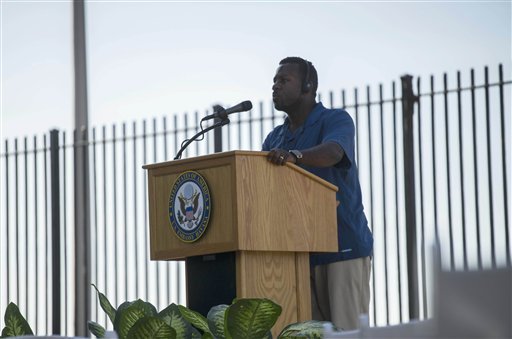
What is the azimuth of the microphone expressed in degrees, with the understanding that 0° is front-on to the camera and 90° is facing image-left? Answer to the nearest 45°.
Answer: approximately 270°

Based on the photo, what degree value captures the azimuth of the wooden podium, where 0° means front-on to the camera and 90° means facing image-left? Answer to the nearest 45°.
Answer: approximately 45°

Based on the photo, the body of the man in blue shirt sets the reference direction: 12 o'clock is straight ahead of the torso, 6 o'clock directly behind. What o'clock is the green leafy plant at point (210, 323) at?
The green leafy plant is roughly at 11 o'clock from the man in blue shirt.

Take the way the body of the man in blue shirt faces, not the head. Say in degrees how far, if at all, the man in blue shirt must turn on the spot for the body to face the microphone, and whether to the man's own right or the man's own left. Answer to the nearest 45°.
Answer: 0° — they already face it

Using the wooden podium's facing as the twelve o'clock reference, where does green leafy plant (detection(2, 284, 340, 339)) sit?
The green leafy plant is roughly at 11 o'clock from the wooden podium.

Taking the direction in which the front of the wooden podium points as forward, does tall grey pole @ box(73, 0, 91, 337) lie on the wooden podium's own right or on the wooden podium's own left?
on the wooden podium's own right

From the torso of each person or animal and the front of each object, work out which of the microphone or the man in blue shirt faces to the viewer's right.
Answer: the microphone
